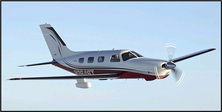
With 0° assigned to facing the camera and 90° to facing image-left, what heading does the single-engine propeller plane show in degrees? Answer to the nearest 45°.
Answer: approximately 315°
